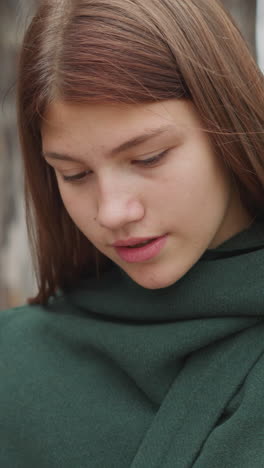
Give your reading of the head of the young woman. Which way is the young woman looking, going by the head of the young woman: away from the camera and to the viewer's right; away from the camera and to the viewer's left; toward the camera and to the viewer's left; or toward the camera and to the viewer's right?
toward the camera and to the viewer's left
